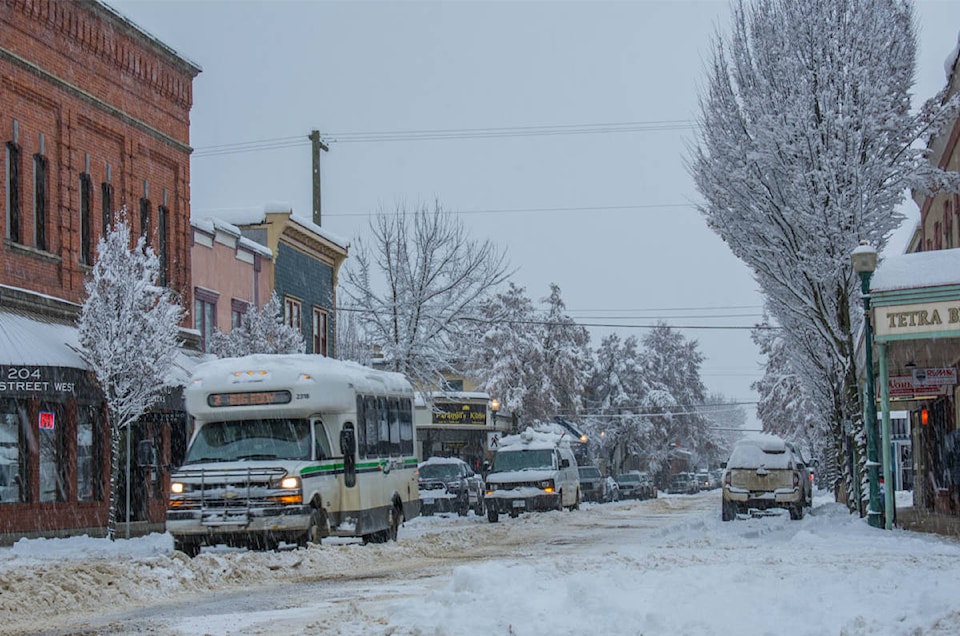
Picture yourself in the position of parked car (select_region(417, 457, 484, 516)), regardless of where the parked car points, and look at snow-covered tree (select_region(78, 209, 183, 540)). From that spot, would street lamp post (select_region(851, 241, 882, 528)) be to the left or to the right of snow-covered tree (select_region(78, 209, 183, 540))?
left

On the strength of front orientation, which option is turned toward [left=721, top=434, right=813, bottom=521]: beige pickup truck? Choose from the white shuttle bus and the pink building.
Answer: the pink building

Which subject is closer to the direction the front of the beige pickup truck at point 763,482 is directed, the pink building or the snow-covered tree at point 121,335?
the pink building

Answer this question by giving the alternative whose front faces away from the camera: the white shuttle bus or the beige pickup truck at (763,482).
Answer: the beige pickup truck

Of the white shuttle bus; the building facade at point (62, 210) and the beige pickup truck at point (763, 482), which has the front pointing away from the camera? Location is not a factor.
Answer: the beige pickup truck

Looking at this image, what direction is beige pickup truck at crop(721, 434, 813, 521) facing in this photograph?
away from the camera

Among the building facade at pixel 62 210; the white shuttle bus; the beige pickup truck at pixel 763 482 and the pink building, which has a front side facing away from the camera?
the beige pickup truck

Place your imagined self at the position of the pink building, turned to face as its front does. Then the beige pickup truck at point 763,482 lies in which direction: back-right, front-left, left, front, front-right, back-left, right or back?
front

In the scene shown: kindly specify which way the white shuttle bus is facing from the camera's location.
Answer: facing the viewer and to the left of the viewer

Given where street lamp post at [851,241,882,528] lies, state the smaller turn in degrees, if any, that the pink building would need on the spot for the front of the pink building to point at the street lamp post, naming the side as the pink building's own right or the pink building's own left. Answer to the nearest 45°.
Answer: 0° — it already faces it

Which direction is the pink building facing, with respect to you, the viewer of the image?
facing the viewer and to the right of the viewer

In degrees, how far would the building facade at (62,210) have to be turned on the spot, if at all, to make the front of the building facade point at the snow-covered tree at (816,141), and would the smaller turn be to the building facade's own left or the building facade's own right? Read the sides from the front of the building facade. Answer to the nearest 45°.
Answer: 0° — it already faces it

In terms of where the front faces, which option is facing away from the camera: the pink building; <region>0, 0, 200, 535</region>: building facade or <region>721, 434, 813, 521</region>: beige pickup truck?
the beige pickup truck

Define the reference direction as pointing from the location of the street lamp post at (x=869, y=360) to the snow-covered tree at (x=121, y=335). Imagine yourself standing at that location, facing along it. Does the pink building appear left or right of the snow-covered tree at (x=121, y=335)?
right

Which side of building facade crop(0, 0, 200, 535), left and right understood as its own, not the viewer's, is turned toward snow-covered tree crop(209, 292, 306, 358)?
left

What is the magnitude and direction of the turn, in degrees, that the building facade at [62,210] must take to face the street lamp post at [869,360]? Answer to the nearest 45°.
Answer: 0° — it already faces it

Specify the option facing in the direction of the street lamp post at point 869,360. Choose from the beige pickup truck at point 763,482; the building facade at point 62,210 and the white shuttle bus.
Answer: the building facade
